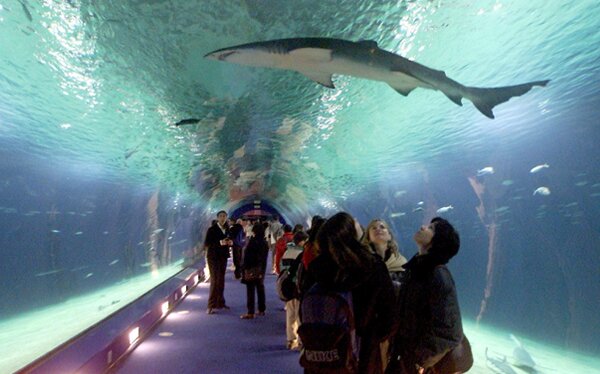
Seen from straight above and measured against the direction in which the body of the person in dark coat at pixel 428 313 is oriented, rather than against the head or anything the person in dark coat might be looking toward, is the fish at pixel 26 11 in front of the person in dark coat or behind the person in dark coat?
in front

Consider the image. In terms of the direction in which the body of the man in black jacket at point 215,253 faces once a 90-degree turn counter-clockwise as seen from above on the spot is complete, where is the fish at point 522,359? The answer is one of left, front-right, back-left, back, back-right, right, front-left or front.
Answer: front-right

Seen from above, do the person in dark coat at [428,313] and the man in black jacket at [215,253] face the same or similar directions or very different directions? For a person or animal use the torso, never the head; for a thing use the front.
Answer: very different directions

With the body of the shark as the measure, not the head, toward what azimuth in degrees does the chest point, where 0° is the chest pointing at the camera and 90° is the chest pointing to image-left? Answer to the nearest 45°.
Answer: approximately 90°

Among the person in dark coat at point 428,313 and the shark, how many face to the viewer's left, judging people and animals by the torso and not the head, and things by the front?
2

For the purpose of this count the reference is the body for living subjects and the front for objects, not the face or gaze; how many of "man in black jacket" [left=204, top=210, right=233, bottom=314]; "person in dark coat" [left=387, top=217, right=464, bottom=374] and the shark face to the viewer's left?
2

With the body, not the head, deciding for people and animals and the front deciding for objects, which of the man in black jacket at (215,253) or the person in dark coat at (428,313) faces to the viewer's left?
the person in dark coat

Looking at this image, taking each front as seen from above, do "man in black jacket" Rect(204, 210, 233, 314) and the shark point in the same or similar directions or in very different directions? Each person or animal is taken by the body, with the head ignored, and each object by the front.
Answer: very different directions

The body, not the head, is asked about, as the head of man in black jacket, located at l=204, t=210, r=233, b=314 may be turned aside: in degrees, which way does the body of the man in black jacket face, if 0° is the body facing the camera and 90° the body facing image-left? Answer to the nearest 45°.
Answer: approximately 315°

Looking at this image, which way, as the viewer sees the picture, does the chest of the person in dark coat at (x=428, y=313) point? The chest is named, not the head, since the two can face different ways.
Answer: to the viewer's left

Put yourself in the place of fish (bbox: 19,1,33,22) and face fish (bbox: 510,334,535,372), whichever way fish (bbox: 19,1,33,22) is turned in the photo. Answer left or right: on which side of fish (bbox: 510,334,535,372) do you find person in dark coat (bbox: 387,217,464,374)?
right
